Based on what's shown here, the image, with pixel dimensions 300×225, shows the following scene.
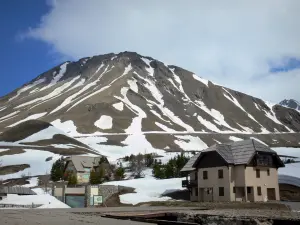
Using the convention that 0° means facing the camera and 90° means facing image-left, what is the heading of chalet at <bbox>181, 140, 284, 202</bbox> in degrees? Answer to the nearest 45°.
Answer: approximately 0°
